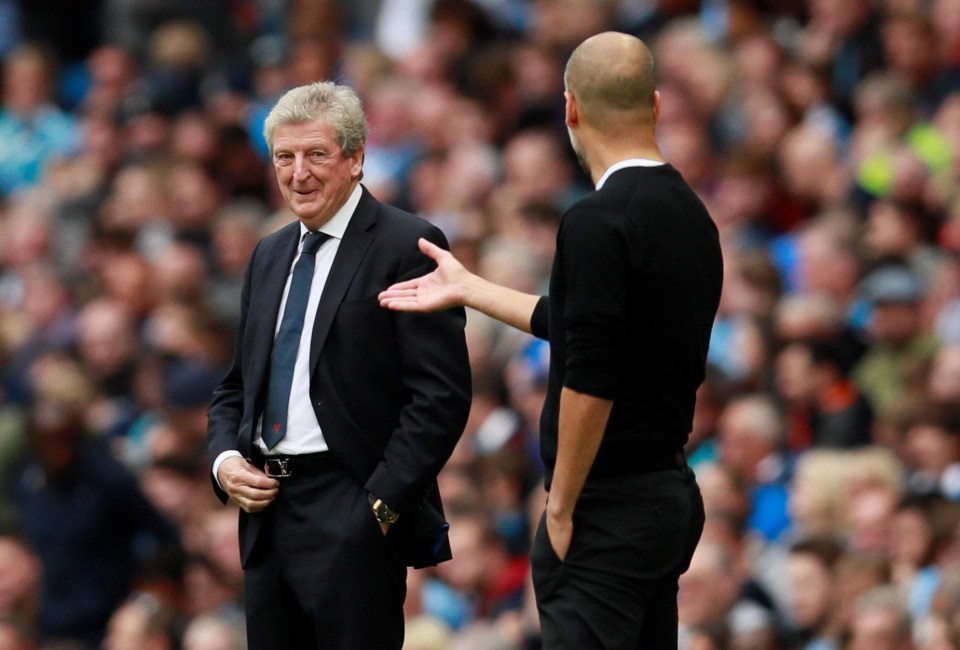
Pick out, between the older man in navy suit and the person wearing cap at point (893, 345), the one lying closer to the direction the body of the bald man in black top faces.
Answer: the older man in navy suit

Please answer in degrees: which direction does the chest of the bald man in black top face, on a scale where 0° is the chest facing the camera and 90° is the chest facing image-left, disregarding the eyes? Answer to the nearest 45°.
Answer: approximately 135°

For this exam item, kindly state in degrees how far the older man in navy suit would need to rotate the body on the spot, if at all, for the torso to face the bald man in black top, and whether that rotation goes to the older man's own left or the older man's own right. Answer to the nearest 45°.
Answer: approximately 90° to the older man's own left

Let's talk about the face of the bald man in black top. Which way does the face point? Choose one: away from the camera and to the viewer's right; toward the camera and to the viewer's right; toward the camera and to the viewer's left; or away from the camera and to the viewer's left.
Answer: away from the camera and to the viewer's left

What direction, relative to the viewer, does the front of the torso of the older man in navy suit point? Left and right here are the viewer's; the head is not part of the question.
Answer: facing the viewer and to the left of the viewer

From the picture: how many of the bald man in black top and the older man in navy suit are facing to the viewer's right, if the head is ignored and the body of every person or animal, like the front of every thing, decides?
0

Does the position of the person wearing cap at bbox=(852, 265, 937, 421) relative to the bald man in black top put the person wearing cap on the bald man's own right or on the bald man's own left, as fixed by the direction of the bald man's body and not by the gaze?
on the bald man's own right

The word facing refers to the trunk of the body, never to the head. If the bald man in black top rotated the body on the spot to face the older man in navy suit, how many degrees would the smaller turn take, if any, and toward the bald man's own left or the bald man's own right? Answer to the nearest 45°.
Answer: approximately 45° to the bald man's own left

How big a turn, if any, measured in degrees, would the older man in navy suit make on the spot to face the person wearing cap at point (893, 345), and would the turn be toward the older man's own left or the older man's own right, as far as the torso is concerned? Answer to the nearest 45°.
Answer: approximately 180°
